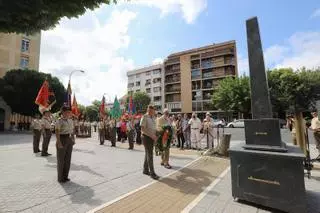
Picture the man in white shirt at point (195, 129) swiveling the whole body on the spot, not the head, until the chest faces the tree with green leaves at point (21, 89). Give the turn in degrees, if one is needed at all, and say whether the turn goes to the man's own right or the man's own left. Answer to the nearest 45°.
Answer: approximately 135° to the man's own right

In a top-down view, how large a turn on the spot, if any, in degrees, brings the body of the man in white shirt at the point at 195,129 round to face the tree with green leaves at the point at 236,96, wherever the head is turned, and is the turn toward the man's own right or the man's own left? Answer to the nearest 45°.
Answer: approximately 180°

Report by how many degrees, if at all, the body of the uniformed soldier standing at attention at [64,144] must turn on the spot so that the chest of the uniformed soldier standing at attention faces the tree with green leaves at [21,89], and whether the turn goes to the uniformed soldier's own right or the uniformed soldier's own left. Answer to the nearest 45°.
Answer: approximately 135° to the uniformed soldier's own left

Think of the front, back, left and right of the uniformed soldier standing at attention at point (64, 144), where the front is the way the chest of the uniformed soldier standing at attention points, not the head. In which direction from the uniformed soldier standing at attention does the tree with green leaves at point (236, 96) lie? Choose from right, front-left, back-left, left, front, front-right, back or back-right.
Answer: left

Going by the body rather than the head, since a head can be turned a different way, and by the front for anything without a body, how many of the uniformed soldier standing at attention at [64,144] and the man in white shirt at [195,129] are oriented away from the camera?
0

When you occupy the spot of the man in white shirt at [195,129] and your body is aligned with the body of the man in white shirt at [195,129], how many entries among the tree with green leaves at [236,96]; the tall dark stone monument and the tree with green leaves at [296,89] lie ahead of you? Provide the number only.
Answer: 1

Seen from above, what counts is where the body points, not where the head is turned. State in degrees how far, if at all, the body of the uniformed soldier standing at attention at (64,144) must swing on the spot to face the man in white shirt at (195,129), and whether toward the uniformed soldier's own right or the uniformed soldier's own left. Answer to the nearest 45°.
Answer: approximately 90° to the uniformed soldier's own left

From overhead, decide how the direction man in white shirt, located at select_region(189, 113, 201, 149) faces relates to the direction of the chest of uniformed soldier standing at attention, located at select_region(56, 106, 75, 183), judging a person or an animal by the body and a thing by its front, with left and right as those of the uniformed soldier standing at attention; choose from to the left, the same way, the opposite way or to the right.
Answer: to the right

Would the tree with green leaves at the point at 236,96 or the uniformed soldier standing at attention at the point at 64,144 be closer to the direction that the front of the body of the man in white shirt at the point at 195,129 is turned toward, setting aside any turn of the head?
the uniformed soldier standing at attention

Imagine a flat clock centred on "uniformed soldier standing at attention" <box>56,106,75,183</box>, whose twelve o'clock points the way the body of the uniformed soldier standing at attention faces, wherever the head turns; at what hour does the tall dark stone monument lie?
The tall dark stone monument is roughly at 12 o'clock from the uniformed soldier standing at attention.

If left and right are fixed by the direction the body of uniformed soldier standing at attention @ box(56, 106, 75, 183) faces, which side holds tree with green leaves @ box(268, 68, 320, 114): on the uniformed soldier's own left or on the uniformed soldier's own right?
on the uniformed soldier's own left

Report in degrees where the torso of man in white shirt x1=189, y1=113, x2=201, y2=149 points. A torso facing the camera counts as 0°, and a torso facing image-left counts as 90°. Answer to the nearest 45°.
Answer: approximately 0°

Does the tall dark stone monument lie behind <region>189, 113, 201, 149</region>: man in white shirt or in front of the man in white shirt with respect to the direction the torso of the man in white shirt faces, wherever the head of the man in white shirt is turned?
in front
